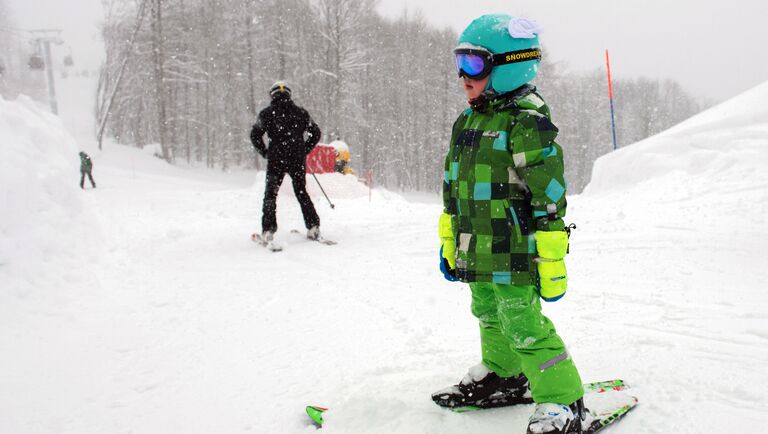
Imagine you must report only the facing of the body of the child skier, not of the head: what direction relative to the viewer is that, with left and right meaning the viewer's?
facing the viewer and to the left of the viewer

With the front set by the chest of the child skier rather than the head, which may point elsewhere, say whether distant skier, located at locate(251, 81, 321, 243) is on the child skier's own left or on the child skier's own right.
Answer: on the child skier's own right

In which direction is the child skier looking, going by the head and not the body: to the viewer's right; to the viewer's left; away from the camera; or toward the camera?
to the viewer's left
